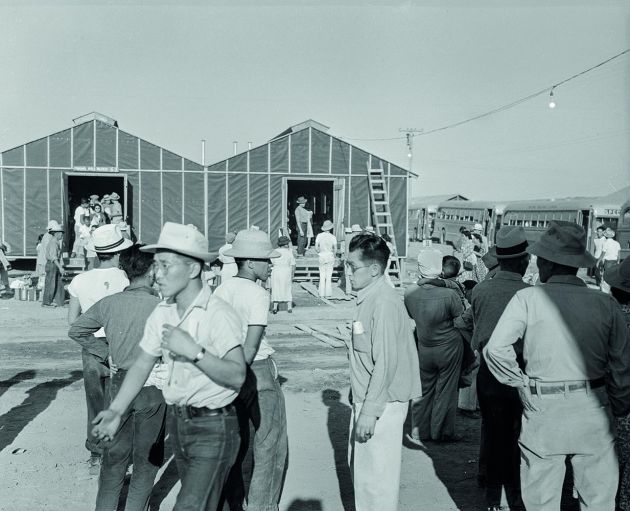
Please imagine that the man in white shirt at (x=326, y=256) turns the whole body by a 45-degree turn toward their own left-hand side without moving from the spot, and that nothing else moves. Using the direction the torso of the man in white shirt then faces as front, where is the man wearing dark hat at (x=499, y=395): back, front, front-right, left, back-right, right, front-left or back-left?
back-left

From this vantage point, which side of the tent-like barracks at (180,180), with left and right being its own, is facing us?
front

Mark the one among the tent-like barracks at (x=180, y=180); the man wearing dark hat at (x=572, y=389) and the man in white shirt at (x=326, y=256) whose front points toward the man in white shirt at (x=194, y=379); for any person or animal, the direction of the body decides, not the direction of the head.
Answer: the tent-like barracks

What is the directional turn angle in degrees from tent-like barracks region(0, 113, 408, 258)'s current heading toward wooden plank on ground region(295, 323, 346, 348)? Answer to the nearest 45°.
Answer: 0° — it already faces it

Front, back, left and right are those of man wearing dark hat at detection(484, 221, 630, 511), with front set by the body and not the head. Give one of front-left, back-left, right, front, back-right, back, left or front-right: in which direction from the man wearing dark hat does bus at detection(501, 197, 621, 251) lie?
front

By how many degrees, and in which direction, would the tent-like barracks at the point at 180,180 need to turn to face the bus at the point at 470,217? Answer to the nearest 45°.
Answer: approximately 135° to its left

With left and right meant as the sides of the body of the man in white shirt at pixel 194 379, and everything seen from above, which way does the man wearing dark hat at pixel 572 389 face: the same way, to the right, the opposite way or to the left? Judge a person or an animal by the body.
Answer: the opposite way

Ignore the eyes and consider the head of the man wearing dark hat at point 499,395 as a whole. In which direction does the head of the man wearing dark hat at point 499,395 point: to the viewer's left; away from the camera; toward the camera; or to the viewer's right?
away from the camera

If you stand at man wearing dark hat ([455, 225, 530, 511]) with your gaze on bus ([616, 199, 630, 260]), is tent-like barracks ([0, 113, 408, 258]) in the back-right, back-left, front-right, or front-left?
front-left

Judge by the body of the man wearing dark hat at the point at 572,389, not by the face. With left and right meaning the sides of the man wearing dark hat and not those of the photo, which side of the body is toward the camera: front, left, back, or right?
back

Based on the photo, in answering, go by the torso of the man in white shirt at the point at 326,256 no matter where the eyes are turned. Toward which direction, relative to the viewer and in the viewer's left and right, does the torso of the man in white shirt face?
facing away from the viewer

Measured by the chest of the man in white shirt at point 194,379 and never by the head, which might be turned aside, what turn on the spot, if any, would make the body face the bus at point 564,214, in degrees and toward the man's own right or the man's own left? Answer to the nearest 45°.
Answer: approximately 180°

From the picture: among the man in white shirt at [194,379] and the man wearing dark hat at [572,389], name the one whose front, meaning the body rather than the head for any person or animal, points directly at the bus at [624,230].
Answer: the man wearing dark hat

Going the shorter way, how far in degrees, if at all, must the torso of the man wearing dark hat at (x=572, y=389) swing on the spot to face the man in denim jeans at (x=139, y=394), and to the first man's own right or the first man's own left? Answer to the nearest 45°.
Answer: approximately 90° to the first man's own left

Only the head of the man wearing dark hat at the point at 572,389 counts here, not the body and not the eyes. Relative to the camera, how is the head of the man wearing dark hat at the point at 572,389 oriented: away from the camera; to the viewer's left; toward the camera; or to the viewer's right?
away from the camera

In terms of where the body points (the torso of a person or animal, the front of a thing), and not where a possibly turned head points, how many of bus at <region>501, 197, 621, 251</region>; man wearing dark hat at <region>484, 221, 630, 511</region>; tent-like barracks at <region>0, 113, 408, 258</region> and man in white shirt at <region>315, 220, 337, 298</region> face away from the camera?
2

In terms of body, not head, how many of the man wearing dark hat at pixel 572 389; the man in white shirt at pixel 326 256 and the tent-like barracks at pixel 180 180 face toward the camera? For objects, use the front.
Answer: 1

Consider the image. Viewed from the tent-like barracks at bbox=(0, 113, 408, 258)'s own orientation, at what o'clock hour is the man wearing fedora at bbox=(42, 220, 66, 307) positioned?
The man wearing fedora is roughly at 1 o'clock from the tent-like barracks.

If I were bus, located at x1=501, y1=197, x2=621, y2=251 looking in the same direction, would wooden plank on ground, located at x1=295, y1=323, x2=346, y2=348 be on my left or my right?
on my right

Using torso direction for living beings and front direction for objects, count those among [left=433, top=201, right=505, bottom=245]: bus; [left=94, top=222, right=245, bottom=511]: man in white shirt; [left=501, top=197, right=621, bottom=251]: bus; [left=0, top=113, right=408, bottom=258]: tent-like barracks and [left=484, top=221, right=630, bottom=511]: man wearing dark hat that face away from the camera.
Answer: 1
